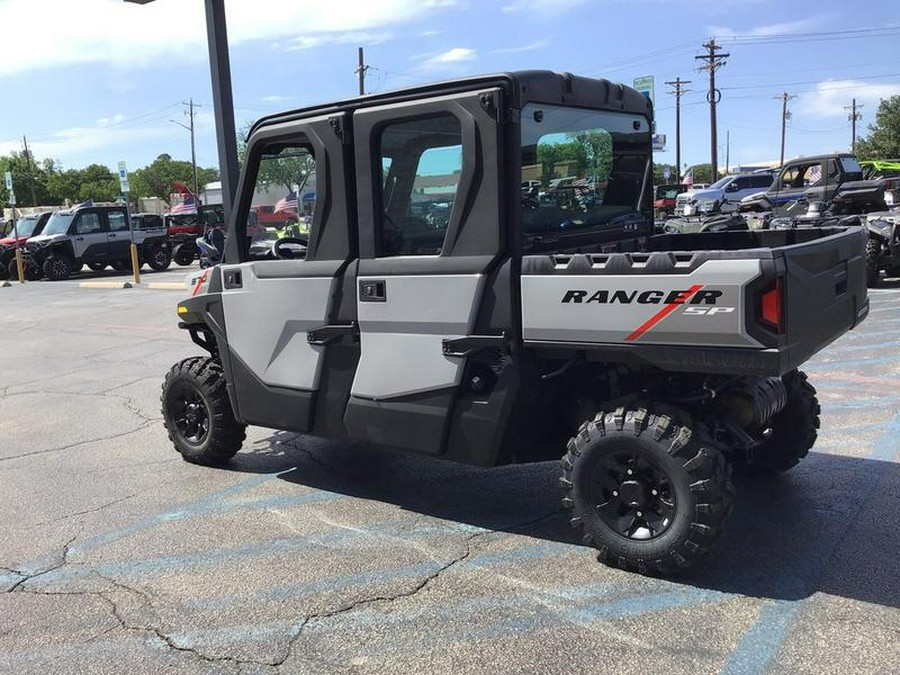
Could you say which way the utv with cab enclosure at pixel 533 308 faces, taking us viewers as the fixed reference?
facing away from the viewer and to the left of the viewer

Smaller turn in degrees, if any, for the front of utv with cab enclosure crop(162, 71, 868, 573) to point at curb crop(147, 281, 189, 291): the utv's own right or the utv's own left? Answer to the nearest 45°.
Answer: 0° — it already faces it

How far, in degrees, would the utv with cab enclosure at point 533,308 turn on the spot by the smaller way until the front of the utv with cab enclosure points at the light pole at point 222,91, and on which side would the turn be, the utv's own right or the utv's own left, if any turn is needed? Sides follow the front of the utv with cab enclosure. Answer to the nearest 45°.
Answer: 0° — it already faces it

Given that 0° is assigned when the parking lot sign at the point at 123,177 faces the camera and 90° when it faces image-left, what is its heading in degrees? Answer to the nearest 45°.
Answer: approximately 0°

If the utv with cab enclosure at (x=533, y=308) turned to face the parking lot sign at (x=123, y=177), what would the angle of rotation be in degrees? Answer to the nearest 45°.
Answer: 0° — it already faces it

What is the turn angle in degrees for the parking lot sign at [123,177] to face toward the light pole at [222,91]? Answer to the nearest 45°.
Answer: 0° — it already faces it
